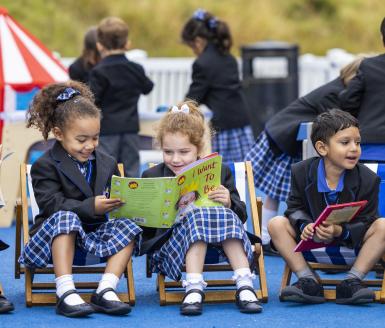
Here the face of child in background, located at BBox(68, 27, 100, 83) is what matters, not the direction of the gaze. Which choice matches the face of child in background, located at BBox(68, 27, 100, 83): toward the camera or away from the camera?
away from the camera

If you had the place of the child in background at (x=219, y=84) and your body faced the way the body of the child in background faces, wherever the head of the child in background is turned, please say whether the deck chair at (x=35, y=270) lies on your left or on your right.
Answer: on your left

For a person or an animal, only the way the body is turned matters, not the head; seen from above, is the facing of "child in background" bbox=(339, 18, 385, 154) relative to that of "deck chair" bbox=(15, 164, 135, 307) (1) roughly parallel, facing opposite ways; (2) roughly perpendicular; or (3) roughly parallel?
roughly parallel, facing opposite ways

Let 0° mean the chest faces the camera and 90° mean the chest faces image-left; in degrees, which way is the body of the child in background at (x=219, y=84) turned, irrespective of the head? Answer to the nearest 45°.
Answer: approximately 135°

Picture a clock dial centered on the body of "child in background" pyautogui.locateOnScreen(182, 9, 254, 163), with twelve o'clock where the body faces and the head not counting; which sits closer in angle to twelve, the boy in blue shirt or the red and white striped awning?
the red and white striped awning

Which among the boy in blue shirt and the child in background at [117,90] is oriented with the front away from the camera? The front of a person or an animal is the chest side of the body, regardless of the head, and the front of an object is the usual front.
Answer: the child in background

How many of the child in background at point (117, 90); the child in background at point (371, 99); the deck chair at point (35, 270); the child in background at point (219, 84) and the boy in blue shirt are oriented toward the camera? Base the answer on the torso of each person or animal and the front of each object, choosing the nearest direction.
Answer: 2

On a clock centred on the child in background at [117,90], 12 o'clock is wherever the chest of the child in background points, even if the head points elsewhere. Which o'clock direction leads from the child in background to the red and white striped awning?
The red and white striped awning is roughly at 10 o'clock from the child in background.

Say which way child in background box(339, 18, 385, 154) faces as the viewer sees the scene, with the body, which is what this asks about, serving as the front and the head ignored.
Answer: away from the camera

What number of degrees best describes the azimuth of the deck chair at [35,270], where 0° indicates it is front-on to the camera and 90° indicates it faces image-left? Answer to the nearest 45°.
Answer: approximately 0°

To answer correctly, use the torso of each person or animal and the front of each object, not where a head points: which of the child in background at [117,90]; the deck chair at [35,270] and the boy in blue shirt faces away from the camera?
the child in background

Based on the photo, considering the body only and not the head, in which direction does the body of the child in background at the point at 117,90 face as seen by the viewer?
away from the camera

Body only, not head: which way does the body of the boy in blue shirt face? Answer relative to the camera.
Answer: toward the camera

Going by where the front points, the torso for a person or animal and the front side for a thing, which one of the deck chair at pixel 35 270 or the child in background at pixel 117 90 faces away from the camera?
the child in background
